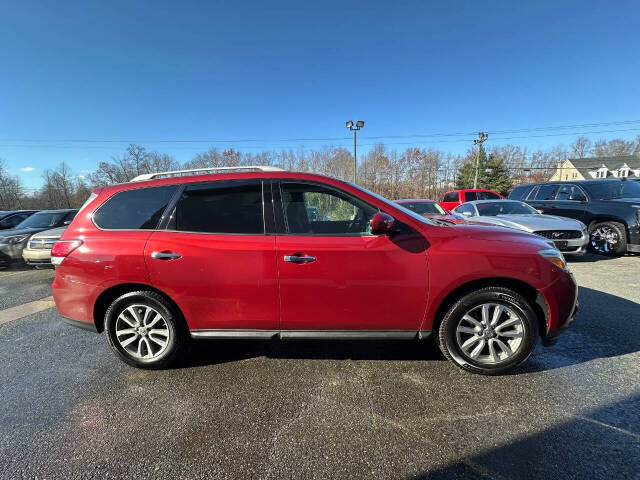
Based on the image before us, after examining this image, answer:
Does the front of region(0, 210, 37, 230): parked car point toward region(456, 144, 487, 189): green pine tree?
no

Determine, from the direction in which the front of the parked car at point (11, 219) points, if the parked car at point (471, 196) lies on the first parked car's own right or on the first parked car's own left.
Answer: on the first parked car's own left

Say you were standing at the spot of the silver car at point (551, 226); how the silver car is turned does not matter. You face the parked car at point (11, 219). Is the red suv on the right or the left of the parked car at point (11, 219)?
left

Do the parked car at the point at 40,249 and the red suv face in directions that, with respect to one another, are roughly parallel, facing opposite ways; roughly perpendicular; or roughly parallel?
roughly perpendicular

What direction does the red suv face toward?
to the viewer's right

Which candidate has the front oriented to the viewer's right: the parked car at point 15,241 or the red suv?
the red suv

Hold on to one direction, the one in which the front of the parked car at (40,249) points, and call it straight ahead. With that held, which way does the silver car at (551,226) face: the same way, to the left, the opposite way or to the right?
the same way

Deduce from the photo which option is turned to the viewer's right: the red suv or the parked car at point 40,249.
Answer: the red suv

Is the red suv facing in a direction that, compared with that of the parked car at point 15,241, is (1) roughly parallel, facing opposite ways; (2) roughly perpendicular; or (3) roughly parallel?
roughly perpendicular

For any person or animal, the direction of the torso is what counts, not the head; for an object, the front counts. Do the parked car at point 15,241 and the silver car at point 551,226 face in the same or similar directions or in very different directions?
same or similar directions

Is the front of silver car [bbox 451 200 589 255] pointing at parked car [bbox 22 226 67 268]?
no

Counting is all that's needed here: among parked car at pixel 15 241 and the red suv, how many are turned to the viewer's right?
1

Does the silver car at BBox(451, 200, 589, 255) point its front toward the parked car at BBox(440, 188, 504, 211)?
no

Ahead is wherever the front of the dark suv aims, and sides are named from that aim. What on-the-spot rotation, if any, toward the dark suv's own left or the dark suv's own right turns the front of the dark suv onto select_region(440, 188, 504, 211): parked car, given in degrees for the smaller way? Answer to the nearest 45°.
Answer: approximately 180°

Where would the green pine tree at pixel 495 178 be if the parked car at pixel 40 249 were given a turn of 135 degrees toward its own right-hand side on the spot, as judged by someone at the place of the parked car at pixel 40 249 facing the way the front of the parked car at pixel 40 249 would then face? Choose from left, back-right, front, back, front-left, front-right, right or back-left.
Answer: right

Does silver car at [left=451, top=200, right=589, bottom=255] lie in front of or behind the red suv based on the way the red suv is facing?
in front

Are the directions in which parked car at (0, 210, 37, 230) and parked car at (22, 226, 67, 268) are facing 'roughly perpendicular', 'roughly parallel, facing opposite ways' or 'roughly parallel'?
roughly parallel
